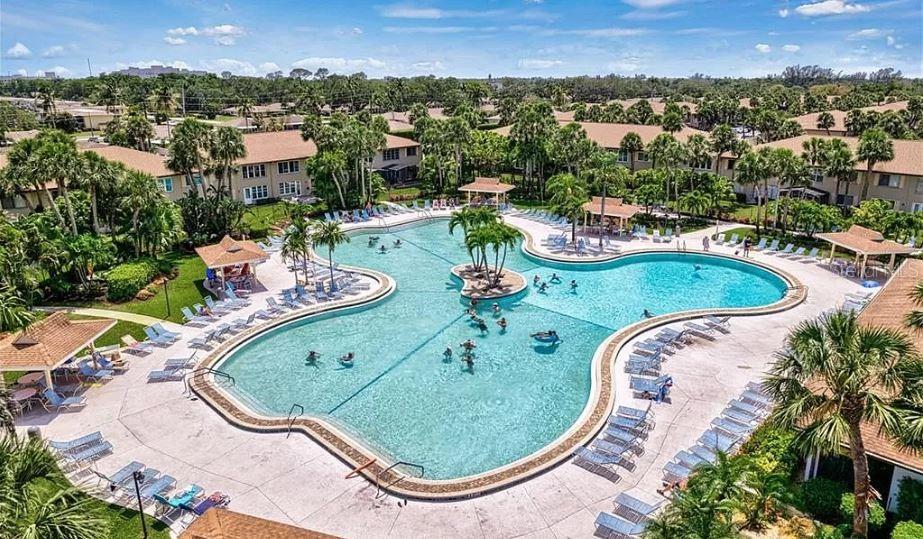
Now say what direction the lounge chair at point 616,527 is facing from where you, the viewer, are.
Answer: facing to the left of the viewer

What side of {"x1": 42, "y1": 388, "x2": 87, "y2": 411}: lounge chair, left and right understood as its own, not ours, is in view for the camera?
right

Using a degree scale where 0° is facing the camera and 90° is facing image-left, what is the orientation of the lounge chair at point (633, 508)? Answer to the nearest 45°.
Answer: approximately 135°

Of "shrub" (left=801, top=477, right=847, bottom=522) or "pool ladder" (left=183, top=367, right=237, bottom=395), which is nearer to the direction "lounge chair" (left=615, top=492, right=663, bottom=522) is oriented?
the pool ladder

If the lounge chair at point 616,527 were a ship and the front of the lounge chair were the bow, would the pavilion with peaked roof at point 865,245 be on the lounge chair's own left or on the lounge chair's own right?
on the lounge chair's own right

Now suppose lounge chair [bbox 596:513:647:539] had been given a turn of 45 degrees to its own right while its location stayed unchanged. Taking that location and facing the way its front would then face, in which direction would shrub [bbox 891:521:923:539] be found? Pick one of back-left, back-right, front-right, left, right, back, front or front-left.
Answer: back-right

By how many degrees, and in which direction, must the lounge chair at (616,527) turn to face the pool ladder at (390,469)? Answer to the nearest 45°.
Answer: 0° — it already faces it

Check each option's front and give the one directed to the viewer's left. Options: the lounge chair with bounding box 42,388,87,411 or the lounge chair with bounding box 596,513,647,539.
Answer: the lounge chair with bounding box 596,513,647,539

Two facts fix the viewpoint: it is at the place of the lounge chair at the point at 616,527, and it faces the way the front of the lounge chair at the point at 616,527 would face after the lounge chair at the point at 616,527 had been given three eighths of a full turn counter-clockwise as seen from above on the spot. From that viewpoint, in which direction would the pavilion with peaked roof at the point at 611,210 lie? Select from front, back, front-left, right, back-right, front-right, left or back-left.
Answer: back-left

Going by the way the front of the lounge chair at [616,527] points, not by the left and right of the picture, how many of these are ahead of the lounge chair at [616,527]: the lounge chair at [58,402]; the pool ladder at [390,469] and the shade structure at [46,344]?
3
